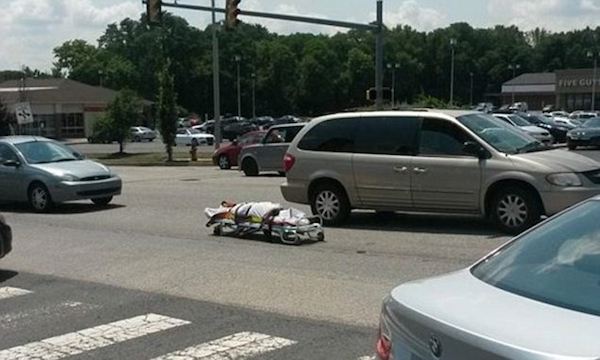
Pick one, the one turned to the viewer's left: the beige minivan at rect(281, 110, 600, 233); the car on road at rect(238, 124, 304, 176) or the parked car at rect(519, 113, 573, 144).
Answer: the car on road

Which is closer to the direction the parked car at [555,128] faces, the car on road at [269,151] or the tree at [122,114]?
the car on road

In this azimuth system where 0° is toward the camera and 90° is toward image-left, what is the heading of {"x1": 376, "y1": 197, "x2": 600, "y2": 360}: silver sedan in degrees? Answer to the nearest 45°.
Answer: approximately 225°

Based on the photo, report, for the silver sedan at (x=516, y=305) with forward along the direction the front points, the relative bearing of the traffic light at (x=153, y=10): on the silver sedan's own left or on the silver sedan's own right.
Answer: on the silver sedan's own left

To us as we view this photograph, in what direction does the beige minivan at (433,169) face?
facing the viewer and to the right of the viewer

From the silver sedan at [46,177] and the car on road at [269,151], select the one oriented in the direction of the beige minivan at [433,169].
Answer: the silver sedan

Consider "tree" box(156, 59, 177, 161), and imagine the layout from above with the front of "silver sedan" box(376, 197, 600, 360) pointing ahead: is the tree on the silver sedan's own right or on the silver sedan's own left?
on the silver sedan's own left
